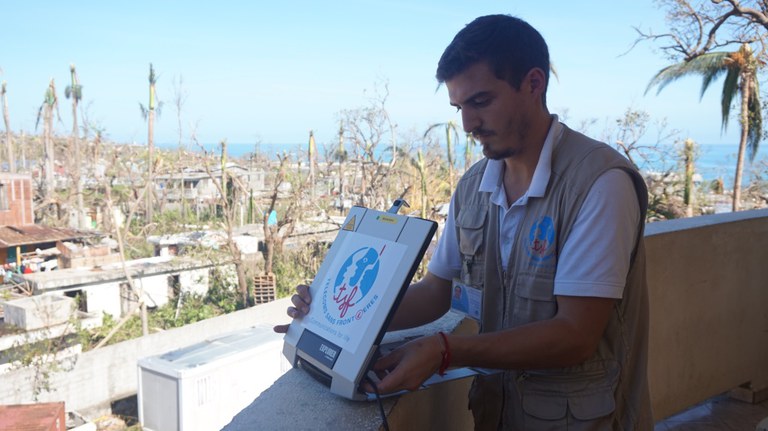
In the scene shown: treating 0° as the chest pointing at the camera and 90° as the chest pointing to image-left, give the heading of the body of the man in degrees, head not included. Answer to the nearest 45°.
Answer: approximately 45°

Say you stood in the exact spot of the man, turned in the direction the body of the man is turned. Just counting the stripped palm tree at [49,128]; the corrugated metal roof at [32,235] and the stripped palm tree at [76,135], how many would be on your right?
3

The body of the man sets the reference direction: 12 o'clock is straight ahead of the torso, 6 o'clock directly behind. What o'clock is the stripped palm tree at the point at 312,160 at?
The stripped palm tree is roughly at 4 o'clock from the man.

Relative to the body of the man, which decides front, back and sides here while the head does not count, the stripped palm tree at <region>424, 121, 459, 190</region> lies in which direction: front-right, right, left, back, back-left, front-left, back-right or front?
back-right

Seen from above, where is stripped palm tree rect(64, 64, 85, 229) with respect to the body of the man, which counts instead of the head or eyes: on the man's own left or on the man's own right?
on the man's own right

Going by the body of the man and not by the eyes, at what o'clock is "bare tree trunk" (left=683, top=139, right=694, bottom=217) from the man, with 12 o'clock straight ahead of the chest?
The bare tree trunk is roughly at 5 o'clock from the man.

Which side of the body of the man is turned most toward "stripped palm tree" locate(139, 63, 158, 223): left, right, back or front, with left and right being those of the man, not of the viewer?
right

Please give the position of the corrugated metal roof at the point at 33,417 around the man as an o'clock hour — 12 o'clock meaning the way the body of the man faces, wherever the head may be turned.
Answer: The corrugated metal roof is roughly at 3 o'clock from the man.

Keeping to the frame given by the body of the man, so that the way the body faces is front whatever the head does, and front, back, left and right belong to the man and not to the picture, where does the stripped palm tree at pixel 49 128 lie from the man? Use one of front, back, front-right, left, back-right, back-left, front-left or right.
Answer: right
